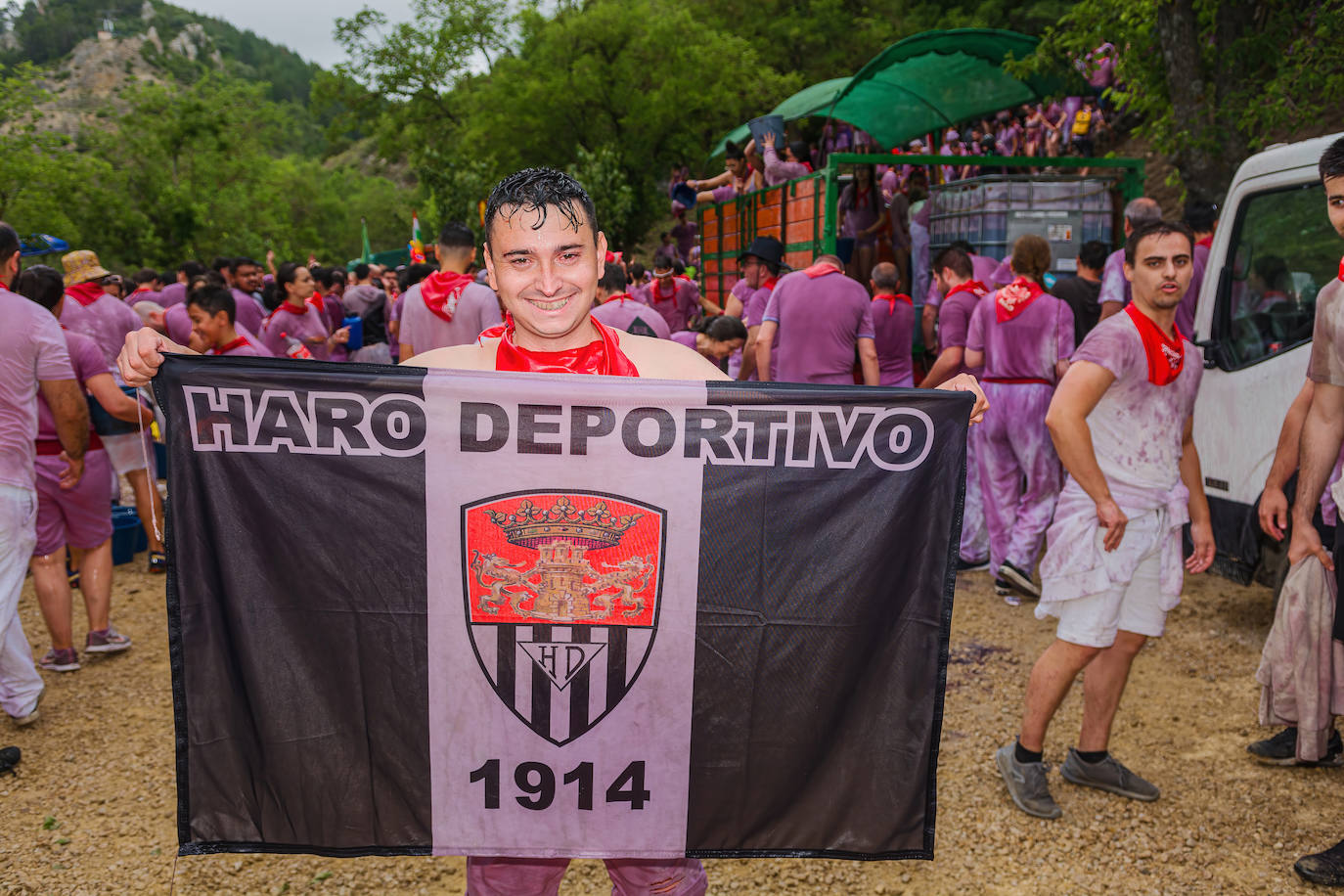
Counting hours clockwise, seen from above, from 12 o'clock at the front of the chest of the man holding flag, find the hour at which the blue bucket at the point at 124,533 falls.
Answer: The blue bucket is roughly at 5 o'clock from the man holding flag.

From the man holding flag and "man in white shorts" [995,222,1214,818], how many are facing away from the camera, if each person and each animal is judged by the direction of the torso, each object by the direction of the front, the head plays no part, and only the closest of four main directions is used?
0

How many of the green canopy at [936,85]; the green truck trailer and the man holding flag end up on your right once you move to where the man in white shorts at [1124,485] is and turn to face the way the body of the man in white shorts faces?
1

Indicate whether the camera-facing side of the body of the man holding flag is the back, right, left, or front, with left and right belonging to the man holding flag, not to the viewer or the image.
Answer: front

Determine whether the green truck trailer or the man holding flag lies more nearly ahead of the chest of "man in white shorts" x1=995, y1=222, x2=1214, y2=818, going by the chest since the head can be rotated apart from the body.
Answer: the man holding flag

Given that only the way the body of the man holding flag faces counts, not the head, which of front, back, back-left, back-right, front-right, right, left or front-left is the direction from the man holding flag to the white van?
back-left

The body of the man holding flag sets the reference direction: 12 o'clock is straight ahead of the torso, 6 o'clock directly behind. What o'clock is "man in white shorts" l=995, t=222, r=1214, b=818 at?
The man in white shorts is roughly at 8 o'clock from the man holding flag.
